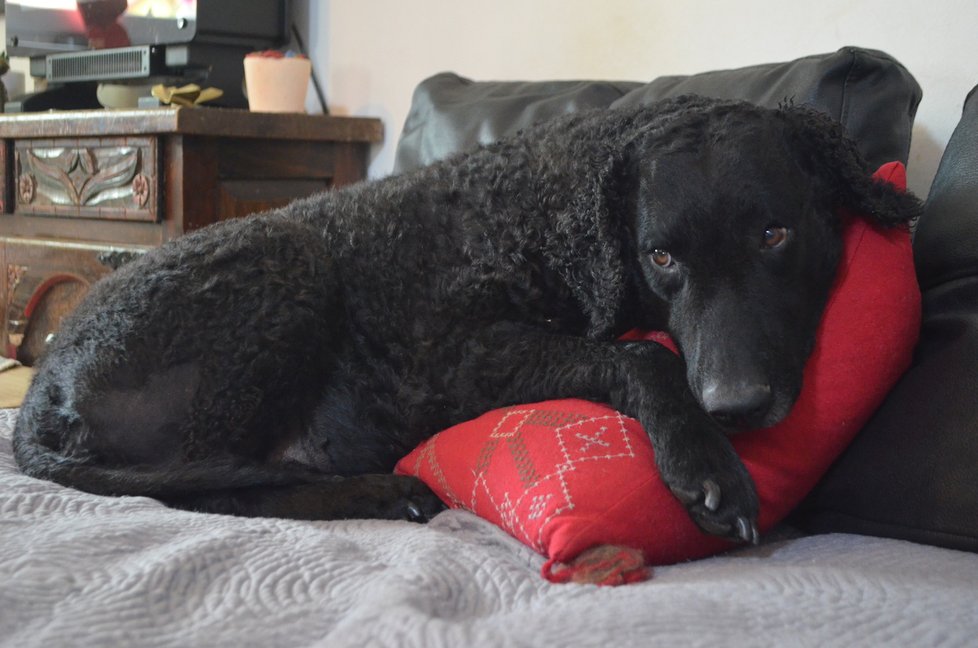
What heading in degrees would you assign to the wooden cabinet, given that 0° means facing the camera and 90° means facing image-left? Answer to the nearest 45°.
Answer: approximately 45°

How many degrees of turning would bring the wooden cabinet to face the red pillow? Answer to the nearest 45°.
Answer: approximately 45° to its left

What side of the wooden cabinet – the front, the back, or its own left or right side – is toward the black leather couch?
left

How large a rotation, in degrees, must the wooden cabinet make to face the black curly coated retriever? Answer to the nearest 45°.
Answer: approximately 45° to its left
